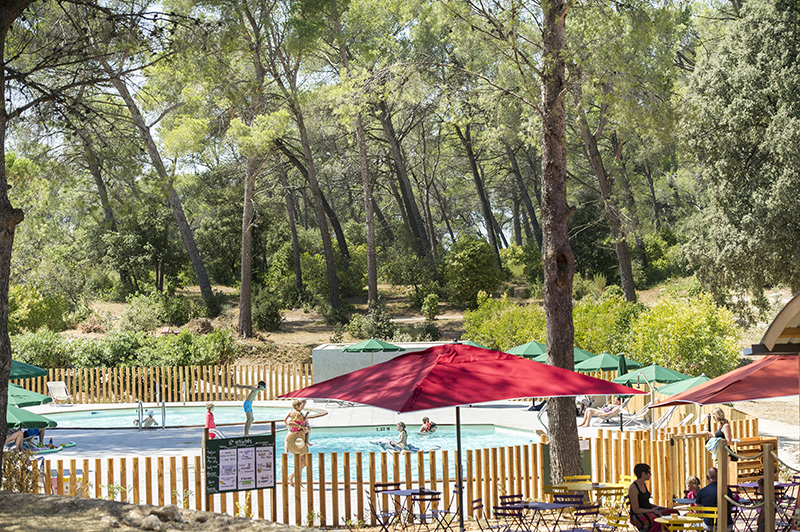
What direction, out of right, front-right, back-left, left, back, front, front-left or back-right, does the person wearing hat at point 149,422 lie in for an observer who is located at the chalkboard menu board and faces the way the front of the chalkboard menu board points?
back

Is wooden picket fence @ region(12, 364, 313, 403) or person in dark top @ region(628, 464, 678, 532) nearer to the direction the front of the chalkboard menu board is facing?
the person in dark top

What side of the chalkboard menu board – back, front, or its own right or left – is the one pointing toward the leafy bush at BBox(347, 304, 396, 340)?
back

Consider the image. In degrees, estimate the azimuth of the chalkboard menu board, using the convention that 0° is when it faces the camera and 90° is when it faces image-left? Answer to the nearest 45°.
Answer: approximately 0°

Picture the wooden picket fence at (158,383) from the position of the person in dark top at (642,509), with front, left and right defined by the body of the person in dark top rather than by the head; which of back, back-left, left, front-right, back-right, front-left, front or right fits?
back-left

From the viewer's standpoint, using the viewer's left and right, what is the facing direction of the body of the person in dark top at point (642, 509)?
facing to the right of the viewer

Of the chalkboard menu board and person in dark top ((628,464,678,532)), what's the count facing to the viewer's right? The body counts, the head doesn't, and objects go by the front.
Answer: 1

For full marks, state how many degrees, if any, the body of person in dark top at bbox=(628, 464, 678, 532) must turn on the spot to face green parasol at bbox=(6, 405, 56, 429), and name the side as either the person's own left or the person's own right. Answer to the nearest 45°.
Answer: approximately 180°

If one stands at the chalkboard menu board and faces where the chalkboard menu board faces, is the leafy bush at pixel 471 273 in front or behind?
behind

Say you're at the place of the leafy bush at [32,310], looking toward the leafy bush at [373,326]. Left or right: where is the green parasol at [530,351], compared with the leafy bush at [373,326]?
right
